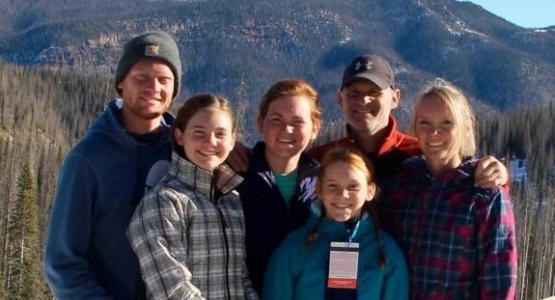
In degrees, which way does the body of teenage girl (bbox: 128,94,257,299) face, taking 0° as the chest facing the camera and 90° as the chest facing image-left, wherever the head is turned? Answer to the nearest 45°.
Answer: approximately 315°

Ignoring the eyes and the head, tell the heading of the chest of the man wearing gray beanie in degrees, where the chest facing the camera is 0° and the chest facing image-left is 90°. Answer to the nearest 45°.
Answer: approximately 315°

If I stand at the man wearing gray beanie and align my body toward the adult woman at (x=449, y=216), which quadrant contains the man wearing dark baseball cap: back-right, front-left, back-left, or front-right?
front-left

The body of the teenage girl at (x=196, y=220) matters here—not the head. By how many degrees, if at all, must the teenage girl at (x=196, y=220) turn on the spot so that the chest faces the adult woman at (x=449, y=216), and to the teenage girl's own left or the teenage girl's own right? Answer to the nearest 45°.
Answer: approximately 45° to the teenage girl's own left

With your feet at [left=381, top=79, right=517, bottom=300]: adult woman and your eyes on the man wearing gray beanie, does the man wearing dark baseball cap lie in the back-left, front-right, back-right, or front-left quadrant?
front-right

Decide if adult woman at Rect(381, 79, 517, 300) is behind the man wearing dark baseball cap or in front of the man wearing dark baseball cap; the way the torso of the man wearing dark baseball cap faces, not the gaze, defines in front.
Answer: in front

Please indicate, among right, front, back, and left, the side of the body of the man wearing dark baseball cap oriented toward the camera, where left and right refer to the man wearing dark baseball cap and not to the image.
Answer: front

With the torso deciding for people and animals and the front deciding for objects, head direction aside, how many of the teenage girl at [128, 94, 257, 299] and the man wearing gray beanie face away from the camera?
0

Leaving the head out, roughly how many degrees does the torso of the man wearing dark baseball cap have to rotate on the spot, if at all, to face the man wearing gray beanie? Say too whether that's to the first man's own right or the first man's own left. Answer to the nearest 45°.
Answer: approximately 45° to the first man's own right

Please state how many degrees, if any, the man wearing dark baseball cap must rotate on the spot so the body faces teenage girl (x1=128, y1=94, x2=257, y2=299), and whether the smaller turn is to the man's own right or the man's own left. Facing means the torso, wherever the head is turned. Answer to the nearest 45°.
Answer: approximately 45° to the man's own right

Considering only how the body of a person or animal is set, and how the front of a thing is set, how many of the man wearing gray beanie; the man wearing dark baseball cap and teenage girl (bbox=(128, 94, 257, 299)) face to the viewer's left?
0

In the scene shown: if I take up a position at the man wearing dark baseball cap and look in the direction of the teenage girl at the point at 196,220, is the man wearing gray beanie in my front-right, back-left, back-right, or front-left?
front-right

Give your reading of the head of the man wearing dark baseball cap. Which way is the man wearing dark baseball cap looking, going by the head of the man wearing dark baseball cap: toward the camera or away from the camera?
toward the camera

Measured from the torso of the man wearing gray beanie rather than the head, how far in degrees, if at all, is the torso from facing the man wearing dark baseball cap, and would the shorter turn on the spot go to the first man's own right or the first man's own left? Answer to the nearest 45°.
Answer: approximately 45° to the first man's own left

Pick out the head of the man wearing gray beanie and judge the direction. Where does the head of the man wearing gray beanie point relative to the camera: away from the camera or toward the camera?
toward the camera

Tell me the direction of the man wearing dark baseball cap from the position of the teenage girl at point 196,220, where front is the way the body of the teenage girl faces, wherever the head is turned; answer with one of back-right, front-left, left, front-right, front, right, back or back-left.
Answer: left
